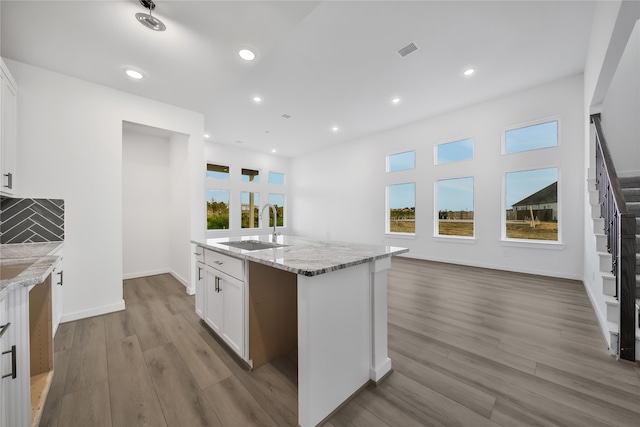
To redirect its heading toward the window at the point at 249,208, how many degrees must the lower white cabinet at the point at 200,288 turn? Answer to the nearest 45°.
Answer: approximately 90° to its right

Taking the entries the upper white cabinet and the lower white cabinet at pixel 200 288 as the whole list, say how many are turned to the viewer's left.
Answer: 1

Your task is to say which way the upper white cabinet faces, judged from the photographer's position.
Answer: facing to the right of the viewer

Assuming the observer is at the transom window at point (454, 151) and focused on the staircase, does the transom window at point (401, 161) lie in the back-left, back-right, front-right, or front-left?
back-right

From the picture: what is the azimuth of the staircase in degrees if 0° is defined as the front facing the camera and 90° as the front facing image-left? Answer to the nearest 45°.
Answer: approximately 0°

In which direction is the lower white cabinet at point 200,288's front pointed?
to the viewer's left

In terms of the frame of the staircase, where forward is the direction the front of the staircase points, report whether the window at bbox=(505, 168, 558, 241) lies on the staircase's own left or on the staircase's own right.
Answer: on the staircase's own right

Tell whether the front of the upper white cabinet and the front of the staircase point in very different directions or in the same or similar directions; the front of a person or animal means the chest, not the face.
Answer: very different directions

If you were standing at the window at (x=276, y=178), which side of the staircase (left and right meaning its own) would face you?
right

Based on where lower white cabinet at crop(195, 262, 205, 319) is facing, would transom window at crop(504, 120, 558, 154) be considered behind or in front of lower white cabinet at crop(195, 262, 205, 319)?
behind

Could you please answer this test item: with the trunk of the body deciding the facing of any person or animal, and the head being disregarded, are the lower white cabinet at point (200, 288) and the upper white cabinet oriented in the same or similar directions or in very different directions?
very different directions
